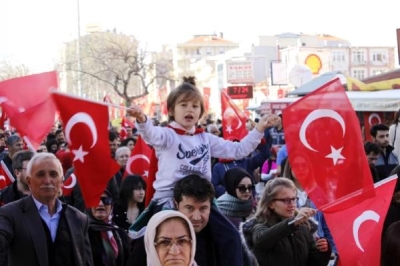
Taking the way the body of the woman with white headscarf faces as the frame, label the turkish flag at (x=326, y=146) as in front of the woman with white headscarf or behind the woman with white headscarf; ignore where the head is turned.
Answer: behind

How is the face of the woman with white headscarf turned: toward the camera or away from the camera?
toward the camera

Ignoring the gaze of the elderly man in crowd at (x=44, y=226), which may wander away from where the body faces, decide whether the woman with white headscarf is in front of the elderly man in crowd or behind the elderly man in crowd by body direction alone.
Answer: in front

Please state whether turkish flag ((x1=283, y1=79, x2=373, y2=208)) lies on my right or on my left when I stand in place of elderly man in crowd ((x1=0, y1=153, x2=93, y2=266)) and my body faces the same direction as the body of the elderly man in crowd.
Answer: on my left

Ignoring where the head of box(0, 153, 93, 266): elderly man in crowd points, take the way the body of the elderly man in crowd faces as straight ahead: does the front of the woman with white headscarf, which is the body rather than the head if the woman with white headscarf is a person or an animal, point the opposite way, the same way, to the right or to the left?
the same way

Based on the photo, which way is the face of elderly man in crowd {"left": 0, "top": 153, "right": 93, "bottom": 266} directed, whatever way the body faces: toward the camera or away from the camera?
toward the camera

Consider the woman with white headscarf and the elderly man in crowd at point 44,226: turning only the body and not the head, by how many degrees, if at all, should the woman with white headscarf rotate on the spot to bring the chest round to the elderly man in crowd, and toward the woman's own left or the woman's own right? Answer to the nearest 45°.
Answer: approximately 135° to the woman's own right

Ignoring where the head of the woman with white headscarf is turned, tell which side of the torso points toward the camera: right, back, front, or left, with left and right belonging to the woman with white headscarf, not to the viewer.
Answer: front

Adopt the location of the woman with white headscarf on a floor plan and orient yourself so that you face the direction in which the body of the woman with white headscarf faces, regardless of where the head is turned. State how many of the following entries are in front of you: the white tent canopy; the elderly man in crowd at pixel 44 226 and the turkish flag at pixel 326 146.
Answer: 0

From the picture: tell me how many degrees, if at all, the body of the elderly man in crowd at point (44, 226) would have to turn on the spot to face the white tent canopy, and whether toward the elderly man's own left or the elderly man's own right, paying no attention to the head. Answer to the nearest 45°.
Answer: approximately 135° to the elderly man's own left

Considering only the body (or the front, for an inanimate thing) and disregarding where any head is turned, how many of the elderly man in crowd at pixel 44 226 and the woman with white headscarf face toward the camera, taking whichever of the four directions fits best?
2

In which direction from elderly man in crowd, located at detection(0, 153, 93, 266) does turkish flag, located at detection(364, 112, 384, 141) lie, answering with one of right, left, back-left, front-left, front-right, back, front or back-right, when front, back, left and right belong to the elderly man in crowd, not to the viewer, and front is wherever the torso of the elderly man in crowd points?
back-left
